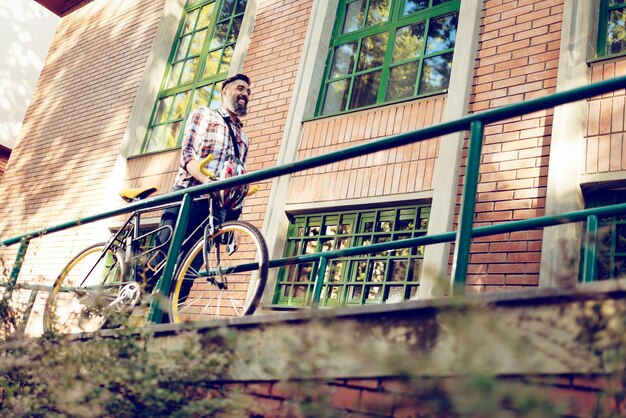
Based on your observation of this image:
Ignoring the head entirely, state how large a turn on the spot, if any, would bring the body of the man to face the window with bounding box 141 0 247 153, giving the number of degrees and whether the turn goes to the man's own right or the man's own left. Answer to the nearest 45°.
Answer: approximately 135° to the man's own left

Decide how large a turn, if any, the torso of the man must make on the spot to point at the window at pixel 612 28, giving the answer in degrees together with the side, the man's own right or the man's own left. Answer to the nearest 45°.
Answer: approximately 45° to the man's own left

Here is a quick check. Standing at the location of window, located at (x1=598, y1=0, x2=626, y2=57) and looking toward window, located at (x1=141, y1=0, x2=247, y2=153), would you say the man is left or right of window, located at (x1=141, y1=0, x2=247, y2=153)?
left

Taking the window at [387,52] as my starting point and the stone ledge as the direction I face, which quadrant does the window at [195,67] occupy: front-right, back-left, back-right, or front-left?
back-right

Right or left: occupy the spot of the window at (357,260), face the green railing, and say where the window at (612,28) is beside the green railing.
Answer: left

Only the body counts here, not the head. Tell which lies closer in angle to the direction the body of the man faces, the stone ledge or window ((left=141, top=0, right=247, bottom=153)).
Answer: the stone ledge

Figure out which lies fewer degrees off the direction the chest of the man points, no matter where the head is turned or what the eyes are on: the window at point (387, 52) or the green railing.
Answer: the green railing

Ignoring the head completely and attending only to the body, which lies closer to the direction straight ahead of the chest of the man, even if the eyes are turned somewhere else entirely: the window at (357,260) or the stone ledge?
the stone ledge

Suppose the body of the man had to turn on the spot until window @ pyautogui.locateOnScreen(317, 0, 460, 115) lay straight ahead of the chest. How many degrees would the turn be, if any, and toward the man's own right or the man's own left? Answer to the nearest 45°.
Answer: approximately 90° to the man's own left

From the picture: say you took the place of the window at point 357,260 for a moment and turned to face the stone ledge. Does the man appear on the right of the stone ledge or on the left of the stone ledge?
right

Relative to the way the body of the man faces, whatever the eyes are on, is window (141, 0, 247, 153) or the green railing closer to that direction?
the green railing
